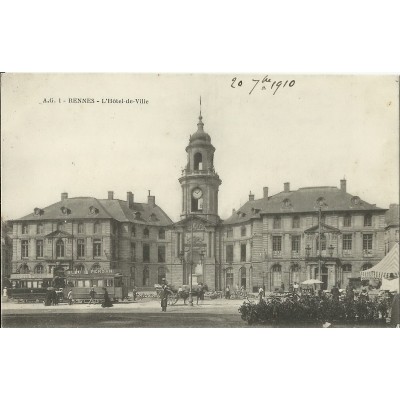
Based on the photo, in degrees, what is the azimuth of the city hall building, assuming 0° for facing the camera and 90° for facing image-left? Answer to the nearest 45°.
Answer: approximately 0°
